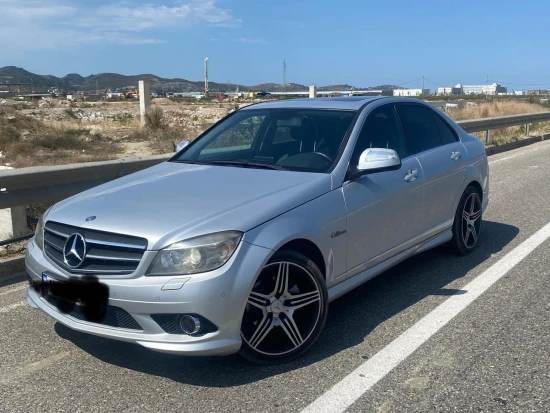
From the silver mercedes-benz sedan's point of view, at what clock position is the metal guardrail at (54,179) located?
The metal guardrail is roughly at 3 o'clock from the silver mercedes-benz sedan.

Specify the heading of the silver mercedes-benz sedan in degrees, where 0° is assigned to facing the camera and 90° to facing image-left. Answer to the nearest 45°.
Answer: approximately 45°

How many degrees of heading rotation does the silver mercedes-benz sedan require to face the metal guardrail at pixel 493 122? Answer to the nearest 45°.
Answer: approximately 180°
